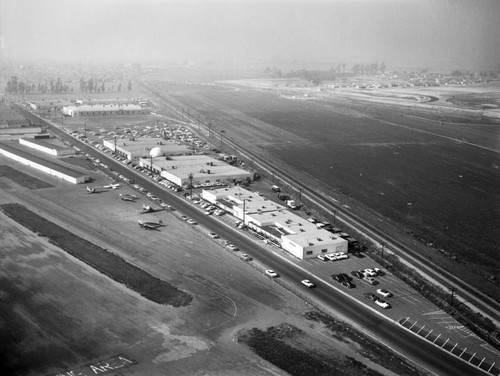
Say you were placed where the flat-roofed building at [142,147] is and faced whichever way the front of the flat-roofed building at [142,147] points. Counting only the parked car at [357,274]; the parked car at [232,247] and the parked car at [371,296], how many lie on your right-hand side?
0

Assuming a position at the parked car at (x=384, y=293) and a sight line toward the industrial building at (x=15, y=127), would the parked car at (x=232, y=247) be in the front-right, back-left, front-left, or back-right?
front-left

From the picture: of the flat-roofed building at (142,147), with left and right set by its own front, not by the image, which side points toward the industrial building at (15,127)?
right

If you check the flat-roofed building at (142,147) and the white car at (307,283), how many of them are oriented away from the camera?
0

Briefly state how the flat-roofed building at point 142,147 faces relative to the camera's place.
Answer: facing the viewer and to the left of the viewer

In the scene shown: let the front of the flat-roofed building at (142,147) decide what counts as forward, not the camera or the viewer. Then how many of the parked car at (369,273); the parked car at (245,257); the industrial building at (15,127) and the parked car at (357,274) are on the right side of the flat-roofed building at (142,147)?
1

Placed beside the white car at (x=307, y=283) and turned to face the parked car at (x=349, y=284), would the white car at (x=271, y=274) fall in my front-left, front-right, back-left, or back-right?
back-left

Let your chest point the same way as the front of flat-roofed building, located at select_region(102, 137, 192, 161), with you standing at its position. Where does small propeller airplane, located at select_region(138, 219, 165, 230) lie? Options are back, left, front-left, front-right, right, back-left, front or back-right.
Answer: front-left

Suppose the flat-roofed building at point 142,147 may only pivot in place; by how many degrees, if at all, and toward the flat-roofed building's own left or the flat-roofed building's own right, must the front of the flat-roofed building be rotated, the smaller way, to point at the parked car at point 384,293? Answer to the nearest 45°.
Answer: approximately 45° to the flat-roofed building's own left

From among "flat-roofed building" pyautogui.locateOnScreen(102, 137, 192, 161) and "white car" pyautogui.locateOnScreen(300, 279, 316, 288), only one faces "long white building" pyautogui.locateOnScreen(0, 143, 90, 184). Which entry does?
the flat-roofed building

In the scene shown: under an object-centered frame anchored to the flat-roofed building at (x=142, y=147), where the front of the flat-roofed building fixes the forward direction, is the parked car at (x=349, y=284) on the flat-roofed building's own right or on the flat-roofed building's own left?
on the flat-roofed building's own left

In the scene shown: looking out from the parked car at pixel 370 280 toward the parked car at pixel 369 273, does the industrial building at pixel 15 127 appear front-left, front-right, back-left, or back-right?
front-left

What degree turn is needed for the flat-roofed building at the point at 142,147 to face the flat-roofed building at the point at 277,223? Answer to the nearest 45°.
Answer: approximately 45° to its left
